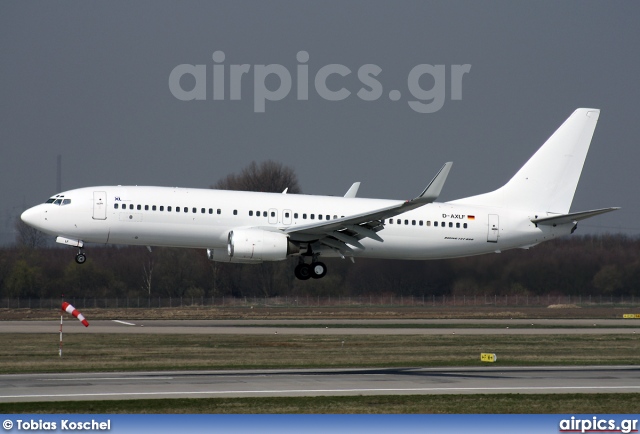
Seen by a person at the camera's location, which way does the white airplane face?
facing to the left of the viewer
